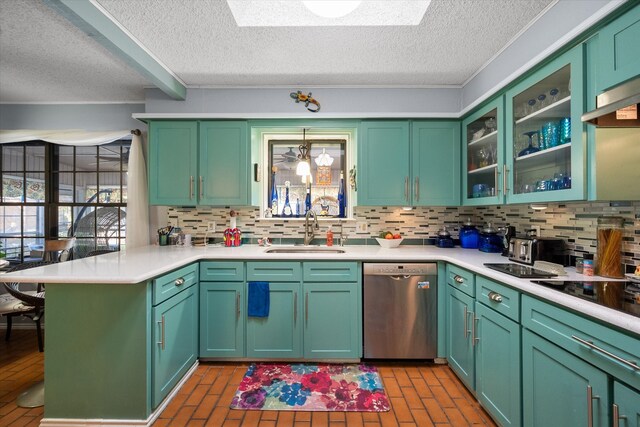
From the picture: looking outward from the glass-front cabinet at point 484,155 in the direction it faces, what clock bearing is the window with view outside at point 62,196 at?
The window with view outside is roughly at 1 o'clock from the glass-front cabinet.

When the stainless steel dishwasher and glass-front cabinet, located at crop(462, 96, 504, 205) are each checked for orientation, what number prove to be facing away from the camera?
0

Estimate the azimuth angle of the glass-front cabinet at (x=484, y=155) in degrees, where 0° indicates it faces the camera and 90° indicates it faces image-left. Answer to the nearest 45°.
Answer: approximately 45°

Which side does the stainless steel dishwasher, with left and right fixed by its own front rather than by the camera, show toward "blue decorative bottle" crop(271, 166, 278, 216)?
right

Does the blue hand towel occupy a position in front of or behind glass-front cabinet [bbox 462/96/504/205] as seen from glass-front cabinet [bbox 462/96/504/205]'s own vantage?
in front

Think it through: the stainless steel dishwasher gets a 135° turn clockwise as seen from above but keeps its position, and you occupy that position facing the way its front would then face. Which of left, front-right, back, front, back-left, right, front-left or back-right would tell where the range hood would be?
back

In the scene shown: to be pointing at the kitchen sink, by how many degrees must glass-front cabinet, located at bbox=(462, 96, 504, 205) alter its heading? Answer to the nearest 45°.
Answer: approximately 45° to its right

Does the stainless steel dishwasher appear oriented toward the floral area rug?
no

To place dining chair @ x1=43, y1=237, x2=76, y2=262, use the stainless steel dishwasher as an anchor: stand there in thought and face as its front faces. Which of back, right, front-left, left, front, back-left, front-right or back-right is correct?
right

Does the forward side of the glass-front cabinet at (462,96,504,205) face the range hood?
no

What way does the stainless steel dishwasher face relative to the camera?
toward the camera

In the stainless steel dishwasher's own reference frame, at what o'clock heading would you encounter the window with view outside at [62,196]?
The window with view outside is roughly at 3 o'clock from the stainless steel dishwasher.

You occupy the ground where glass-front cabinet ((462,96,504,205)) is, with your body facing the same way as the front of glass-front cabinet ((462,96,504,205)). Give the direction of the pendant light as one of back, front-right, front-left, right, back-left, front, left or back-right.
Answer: front-right
